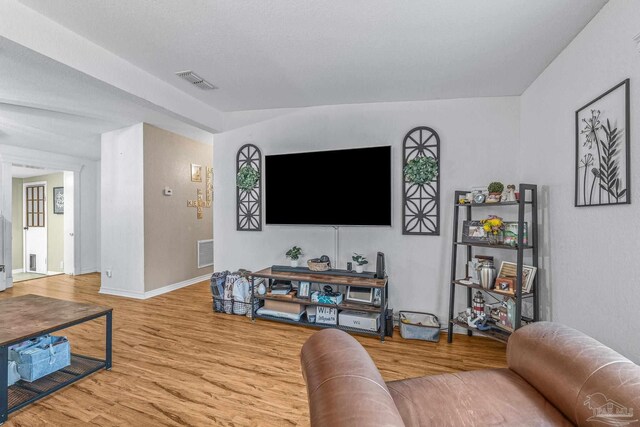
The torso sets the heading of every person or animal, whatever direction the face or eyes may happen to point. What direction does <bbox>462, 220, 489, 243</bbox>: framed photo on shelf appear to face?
toward the camera

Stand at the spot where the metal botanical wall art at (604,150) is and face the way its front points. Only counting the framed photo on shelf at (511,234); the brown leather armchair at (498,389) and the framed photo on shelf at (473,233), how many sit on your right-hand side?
2

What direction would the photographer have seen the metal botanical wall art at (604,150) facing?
facing the viewer and to the left of the viewer

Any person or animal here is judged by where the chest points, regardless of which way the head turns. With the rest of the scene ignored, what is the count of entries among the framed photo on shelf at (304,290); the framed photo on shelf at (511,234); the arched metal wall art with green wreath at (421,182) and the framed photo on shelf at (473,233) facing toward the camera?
4

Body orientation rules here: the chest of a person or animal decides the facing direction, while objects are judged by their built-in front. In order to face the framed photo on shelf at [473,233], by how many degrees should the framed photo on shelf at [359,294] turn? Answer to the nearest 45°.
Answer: approximately 90° to its left

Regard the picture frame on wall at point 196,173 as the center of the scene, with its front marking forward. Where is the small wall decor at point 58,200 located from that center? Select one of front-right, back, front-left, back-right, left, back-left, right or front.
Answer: back

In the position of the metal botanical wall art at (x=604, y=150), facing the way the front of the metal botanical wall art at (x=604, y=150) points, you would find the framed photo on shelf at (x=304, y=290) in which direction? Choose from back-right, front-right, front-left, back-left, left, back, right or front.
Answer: front-right

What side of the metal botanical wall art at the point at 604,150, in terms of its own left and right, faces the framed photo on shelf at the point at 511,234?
right

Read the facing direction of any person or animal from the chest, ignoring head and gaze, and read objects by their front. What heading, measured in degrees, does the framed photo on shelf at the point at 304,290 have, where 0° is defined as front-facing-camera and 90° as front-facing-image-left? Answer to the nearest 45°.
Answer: approximately 0°

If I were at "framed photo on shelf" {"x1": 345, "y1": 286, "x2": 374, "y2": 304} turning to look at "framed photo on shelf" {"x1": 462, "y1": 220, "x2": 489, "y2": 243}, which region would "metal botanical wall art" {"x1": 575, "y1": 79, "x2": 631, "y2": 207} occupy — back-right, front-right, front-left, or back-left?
front-right

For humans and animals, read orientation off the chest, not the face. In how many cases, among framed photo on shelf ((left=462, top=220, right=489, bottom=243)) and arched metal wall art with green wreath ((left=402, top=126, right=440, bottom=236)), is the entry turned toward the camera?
2

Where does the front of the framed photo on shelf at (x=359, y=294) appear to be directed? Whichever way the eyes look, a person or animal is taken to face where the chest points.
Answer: toward the camera

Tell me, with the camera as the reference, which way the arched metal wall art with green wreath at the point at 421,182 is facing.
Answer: facing the viewer

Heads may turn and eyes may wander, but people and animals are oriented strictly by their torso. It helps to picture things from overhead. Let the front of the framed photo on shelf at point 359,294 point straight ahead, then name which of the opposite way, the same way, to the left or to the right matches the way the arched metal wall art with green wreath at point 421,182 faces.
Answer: the same way

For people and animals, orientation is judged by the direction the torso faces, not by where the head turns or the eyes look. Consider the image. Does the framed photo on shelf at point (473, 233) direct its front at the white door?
no

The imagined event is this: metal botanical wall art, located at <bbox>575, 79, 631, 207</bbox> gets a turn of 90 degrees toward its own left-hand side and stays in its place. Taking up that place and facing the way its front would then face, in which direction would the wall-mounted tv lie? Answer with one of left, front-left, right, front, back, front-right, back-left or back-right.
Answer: back-right

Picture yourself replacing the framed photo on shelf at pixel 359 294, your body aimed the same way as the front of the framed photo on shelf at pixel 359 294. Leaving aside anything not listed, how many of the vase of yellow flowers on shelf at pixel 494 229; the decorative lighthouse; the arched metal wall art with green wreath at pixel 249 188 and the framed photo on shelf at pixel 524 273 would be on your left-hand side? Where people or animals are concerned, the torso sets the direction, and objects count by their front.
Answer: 3

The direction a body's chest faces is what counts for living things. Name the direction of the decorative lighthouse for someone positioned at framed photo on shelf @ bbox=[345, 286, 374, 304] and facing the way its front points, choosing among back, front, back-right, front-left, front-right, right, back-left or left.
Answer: left
